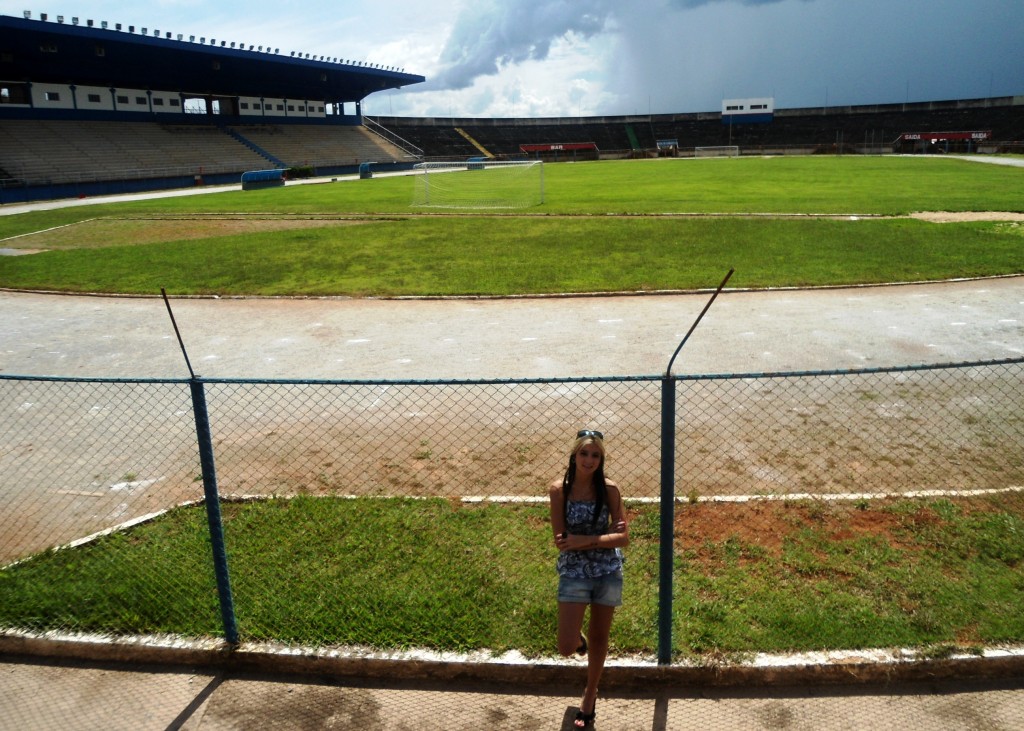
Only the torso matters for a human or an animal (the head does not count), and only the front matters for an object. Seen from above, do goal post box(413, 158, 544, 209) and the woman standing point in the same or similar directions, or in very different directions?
very different directions

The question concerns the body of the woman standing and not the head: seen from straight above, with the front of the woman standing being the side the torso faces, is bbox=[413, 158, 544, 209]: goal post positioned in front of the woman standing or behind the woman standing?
behind

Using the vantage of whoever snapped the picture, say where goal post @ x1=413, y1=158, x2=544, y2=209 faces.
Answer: facing away from the viewer

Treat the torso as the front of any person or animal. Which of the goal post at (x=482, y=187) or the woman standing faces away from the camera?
the goal post

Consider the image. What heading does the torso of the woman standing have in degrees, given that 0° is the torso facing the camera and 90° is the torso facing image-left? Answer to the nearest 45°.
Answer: approximately 0°

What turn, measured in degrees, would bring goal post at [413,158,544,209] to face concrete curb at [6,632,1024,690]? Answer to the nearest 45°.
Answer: approximately 180°
